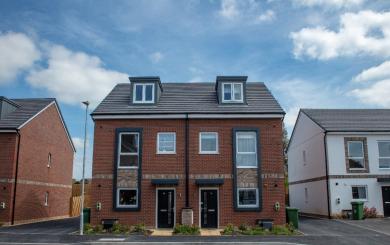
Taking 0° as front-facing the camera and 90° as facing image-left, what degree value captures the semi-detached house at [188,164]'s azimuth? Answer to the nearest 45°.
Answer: approximately 0°

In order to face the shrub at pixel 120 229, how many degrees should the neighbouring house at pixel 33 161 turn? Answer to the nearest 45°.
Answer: approximately 90° to its left

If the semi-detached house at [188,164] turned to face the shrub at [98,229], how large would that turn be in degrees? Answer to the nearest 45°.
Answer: approximately 90° to its right

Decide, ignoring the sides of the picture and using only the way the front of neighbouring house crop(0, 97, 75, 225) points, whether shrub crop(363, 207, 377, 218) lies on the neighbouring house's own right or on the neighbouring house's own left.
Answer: on the neighbouring house's own left

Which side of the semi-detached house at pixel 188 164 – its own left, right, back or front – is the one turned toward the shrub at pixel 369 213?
left

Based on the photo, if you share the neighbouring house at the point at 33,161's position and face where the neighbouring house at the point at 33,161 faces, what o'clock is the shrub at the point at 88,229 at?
The shrub is roughly at 10 o'clock from the neighbouring house.

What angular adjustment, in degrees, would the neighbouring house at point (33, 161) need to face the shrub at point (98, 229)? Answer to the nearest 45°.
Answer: approximately 45° to its left
